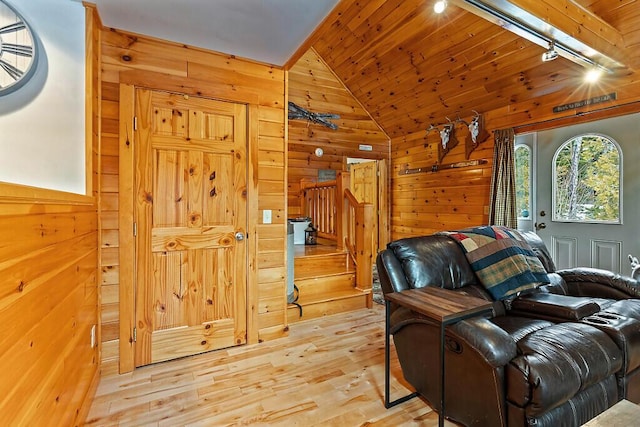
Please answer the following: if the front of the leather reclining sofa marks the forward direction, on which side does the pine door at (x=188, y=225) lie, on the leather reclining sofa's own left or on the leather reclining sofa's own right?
on the leather reclining sofa's own right

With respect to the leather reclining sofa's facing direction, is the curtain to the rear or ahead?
to the rear
